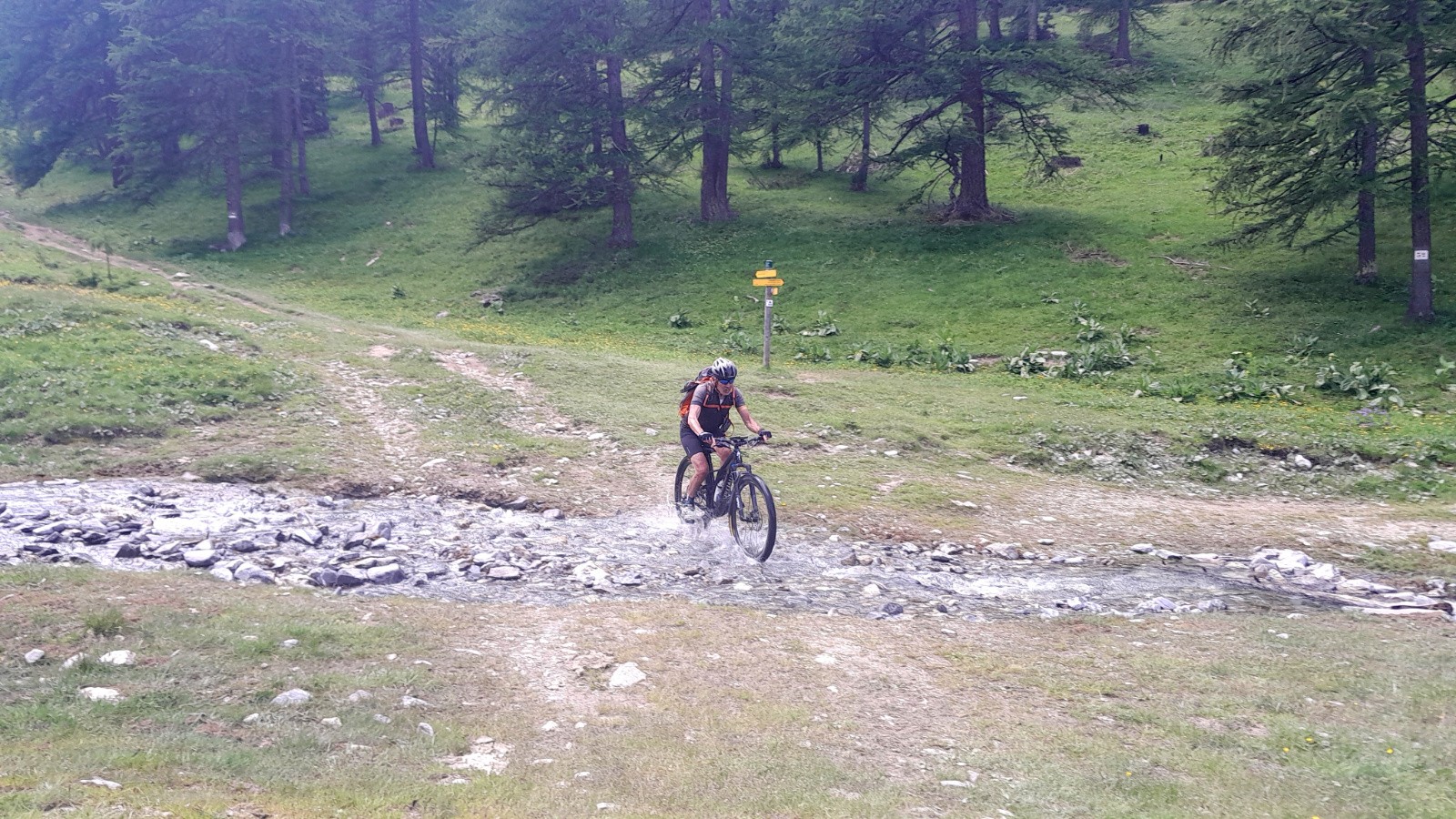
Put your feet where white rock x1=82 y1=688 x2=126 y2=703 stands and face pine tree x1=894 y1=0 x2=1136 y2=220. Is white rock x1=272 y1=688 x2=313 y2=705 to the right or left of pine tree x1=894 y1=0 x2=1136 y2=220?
right

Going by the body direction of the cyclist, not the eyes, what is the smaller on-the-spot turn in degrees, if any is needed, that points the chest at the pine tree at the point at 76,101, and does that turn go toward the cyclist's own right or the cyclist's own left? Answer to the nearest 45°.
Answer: approximately 180°

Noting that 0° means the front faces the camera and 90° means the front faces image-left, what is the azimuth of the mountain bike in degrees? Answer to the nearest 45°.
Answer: approximately 315°

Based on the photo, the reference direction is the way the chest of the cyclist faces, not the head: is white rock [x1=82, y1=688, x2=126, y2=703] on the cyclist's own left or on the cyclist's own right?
on the cyclist's own right

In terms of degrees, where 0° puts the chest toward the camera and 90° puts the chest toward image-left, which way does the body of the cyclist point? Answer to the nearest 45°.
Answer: approximately 315°

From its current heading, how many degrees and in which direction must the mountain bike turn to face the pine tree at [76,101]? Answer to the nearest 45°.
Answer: approximately 180°
